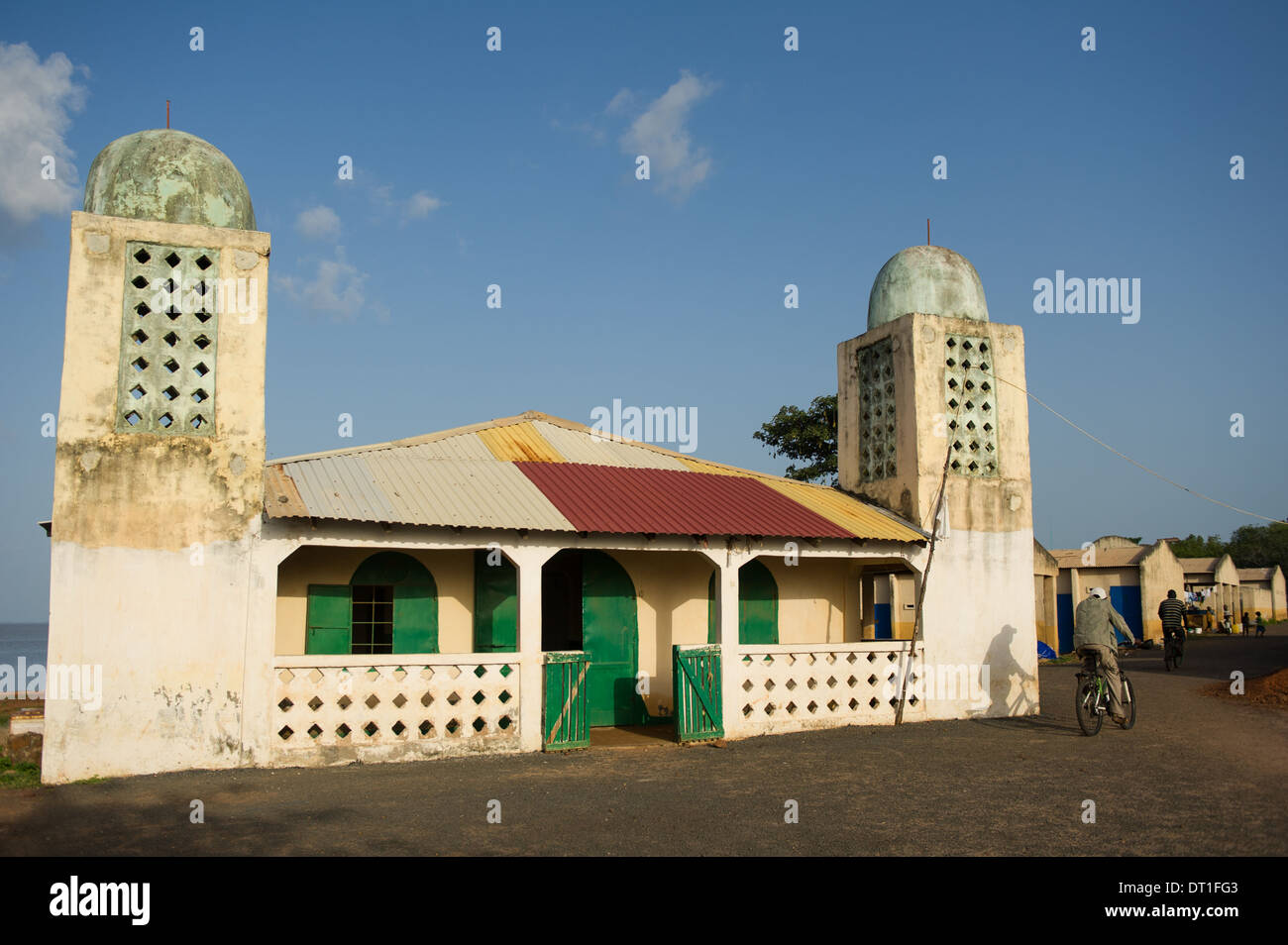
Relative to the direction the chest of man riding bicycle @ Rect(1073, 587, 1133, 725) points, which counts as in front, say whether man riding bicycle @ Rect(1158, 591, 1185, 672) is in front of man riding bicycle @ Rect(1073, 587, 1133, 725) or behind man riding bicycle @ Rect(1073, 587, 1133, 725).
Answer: in front

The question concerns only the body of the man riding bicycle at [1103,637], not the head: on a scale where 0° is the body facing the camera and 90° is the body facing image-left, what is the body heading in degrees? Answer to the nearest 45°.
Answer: approximately 225°

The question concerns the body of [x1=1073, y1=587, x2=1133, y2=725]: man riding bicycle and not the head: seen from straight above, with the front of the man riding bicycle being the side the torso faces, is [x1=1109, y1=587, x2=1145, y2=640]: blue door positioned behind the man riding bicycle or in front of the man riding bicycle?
in front

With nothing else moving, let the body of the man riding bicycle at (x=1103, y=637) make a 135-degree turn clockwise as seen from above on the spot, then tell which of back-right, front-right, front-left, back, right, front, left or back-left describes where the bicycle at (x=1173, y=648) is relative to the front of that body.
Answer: back

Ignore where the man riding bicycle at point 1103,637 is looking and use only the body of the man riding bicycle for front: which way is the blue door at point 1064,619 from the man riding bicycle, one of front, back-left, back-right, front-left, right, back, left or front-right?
front-left
